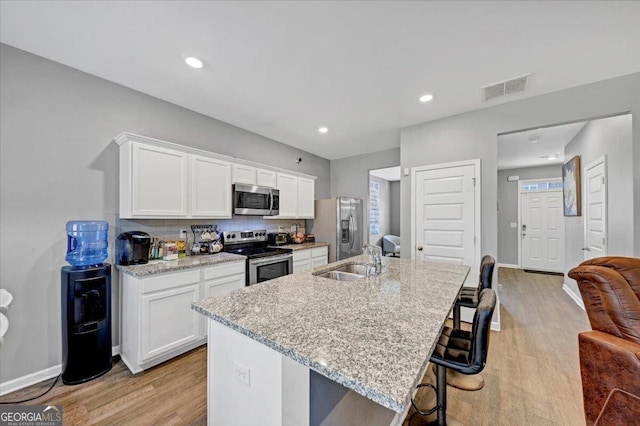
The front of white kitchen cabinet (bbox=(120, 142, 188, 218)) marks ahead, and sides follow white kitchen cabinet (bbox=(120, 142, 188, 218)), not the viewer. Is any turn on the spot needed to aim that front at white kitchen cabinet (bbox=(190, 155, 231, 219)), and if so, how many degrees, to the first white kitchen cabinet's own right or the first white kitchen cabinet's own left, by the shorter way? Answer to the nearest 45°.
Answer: approximately 45° to the first white kitchen cabinet's own left

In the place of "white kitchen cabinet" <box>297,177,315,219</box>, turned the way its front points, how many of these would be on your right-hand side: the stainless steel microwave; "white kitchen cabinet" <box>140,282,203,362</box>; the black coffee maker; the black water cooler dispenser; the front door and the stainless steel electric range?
5

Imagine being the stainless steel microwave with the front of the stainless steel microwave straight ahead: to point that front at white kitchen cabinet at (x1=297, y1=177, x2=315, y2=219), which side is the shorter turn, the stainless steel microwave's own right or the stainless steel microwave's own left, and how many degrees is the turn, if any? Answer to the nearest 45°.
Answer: approximately 90° to the stainless steel microwave's own left

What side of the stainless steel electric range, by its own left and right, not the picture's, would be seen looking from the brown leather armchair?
front

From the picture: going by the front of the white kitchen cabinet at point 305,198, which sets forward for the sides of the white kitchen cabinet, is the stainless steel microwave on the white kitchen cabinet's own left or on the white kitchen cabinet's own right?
on the white kitchen cabinet's own right

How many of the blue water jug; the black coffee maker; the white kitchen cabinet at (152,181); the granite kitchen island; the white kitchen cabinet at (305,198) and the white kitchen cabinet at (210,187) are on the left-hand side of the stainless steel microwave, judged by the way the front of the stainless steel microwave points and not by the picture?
1

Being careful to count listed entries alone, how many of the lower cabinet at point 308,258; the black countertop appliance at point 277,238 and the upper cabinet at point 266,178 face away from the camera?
0

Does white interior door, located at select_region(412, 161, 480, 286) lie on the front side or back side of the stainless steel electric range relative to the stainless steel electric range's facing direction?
on the front side

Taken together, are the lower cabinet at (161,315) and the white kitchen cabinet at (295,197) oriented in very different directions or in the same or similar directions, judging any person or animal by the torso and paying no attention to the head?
same or similar directions

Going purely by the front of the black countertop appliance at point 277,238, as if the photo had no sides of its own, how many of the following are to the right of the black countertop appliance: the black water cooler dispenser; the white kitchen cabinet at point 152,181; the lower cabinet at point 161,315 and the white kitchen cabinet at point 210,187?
4

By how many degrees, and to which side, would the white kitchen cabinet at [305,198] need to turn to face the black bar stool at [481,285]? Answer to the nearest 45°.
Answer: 0° — it already faces it

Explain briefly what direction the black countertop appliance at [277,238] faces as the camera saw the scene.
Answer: facing the viewer and to the right of the viewer

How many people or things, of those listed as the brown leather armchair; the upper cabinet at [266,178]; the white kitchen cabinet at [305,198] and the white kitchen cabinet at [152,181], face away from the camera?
0
